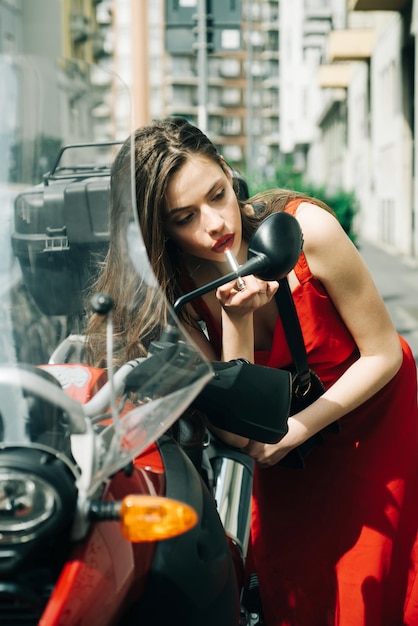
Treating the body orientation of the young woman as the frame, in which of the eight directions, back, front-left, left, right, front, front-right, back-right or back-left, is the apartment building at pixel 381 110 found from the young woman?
back-right

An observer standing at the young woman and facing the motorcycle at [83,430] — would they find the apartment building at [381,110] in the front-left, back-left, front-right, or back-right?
back-right

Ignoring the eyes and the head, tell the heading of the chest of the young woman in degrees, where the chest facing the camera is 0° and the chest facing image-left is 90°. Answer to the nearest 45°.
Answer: approximately 45°

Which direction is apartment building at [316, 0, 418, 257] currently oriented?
to the viewer's left

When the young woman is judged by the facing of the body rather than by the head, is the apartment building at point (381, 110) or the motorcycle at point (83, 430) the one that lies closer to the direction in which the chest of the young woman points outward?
the motorcycle

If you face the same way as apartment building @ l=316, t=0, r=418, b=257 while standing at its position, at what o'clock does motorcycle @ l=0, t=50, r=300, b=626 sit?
The motorcycle is roughly at 9 o'clock from the apartment building.
